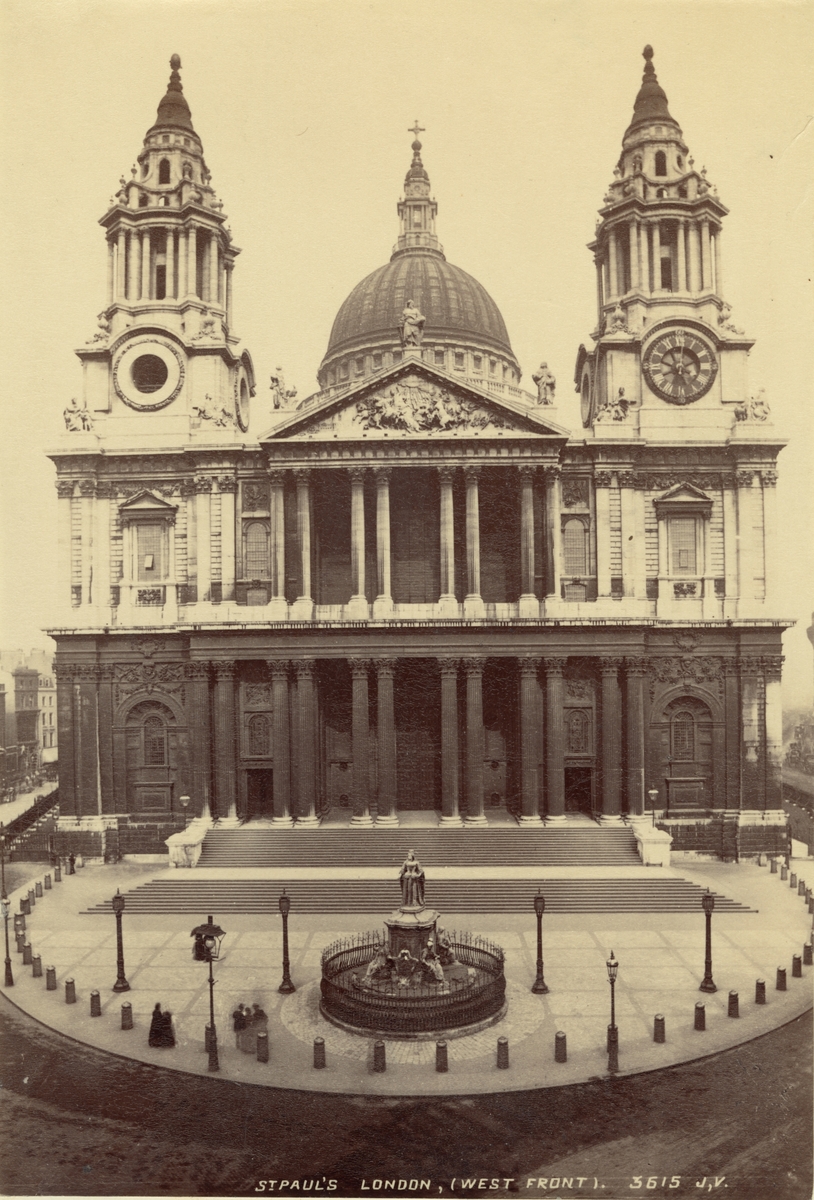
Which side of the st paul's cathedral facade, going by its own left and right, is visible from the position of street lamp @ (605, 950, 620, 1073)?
front

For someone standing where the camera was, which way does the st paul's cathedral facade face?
facing the viewer
